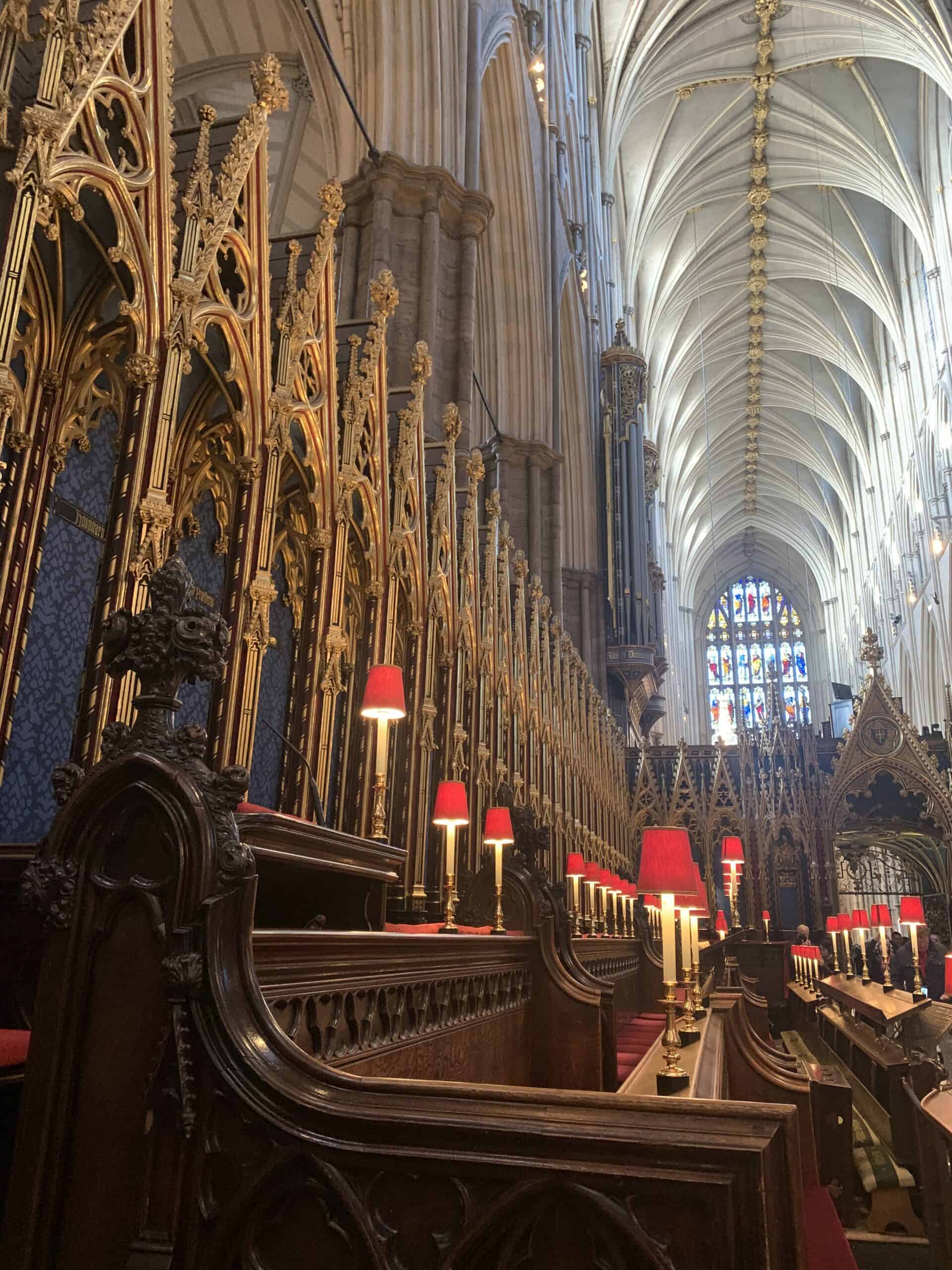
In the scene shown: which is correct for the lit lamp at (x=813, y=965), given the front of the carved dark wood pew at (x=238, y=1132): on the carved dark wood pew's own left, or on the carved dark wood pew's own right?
on the carved dark wood pew's own left

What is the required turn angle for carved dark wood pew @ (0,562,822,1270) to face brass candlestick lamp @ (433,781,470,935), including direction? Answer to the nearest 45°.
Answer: approximately 90° to its left

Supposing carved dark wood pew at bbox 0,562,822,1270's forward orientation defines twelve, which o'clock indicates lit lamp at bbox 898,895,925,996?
The lit lamp is roughly at 10 o'clock from the carved dark wood pew.

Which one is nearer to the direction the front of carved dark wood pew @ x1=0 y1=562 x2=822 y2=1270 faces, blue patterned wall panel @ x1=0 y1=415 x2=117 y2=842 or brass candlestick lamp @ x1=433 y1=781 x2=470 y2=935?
the brass candlestick lamp

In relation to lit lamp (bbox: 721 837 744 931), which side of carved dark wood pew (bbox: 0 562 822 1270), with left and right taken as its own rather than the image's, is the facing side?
left

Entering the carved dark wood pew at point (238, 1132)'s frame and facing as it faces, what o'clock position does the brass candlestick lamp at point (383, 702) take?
The brass candlestick lamp is roughly at 9 o'clock from the carved dark wood pew.

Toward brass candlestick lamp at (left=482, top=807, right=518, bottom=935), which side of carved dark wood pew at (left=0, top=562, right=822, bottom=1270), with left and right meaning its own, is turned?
left

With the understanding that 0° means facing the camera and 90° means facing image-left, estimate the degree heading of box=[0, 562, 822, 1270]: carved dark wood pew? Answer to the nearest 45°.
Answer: approximately 270°

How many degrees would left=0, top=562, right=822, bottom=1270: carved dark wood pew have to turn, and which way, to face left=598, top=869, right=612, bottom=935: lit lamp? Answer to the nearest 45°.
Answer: approximately 90° to its left

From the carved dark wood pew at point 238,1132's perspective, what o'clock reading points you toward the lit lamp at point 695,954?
The lit lamp is roughly at 10 o'clock from the carved dark wood pew.
